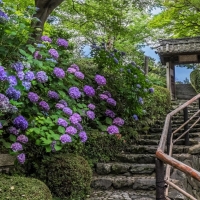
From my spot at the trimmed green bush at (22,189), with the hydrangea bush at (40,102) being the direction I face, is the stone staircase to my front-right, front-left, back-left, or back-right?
front-right

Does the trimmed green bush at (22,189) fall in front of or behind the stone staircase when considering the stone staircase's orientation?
in front

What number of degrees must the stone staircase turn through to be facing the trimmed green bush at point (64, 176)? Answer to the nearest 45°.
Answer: approximately 45° to its right

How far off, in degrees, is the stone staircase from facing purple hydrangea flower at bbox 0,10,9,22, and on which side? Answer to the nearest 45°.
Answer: approximately 45° to its right

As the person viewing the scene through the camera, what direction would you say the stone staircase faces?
facing the viewer
